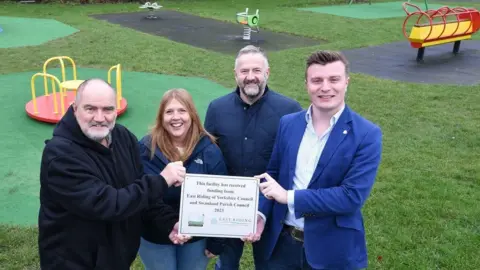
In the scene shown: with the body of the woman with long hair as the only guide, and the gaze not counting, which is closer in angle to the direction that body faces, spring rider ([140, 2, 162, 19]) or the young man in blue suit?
the young man in blue suit

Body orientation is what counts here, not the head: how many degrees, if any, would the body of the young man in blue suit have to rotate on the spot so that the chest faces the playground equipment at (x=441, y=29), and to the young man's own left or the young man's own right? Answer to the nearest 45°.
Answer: approximately 135° to the young man's own right

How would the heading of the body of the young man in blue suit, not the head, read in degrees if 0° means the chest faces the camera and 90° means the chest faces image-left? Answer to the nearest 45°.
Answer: approximately 45°

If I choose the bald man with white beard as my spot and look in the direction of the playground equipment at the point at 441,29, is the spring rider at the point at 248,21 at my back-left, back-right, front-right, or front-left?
front-left

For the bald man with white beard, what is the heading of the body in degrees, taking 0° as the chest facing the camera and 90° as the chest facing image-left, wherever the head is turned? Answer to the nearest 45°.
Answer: approximately 315°

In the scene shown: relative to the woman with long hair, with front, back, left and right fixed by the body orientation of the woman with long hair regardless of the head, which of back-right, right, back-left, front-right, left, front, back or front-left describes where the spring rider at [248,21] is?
back

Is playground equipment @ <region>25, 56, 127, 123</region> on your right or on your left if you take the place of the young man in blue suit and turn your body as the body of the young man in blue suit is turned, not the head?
on your right

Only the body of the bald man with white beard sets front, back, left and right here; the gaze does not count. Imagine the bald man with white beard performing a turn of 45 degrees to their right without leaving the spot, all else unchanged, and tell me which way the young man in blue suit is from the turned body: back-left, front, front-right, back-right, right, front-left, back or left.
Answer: left

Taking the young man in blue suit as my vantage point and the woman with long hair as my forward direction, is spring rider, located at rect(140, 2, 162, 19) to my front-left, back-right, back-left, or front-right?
front-right

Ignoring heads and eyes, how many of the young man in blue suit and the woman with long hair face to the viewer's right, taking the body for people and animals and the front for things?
0

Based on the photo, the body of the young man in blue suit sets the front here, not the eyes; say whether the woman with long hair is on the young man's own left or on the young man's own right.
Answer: on the young man's own right

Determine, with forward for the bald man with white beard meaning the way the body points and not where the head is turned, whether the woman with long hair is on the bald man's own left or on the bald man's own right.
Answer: on the bald man's own left

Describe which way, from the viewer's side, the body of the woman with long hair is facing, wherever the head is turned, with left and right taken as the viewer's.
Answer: facing the viewer

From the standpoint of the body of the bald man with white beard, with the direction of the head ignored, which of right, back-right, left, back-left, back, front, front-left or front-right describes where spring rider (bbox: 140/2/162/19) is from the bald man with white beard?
back-left

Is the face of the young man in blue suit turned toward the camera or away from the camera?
toward the camera

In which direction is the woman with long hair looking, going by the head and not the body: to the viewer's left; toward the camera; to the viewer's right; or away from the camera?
toward the camera

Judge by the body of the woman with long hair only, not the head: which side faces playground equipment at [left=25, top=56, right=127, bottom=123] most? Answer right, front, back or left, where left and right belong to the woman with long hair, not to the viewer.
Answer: back

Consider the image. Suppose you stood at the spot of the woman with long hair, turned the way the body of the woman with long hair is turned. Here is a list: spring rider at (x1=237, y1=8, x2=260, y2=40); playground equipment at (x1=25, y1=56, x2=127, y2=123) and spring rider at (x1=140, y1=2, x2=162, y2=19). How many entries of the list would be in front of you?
0
